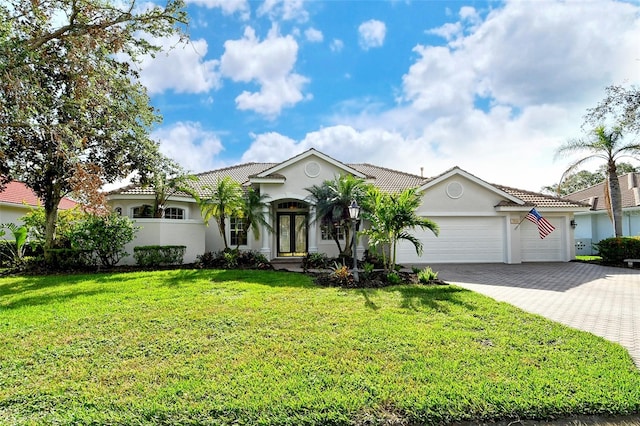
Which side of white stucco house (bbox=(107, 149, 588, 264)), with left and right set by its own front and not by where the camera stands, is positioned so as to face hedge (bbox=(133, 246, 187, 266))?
right

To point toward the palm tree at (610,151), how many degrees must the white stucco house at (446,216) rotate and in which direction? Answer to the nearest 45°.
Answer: approximately 90° to its left

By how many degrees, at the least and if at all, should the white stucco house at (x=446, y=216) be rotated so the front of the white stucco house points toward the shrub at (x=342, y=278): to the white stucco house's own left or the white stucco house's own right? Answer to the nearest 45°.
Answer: approximately 45° to the white stucco house's own right

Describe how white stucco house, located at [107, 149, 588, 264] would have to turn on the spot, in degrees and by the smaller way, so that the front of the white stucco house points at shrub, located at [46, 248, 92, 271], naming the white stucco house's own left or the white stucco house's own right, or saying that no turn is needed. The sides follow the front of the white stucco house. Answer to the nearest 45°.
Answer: approximately 90° to the white stucco house's own right

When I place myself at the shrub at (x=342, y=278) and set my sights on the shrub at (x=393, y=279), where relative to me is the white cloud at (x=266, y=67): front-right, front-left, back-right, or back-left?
back-left

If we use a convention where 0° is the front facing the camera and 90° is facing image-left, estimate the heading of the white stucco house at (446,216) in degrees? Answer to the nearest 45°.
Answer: approximately 0°

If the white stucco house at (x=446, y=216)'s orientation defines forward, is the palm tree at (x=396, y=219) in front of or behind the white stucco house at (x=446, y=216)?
in front

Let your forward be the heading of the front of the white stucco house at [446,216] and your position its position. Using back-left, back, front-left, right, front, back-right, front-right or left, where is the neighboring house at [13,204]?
right

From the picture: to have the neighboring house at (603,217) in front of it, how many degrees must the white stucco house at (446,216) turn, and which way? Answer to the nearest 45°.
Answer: approximately 135° to its left
